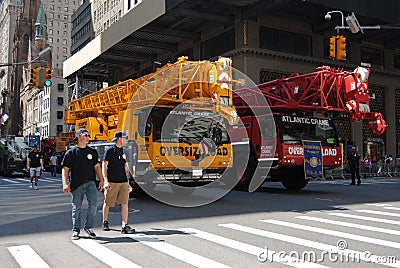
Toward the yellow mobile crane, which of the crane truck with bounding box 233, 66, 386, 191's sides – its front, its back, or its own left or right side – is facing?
right

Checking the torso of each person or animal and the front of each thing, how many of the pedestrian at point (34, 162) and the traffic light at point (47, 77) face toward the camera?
2

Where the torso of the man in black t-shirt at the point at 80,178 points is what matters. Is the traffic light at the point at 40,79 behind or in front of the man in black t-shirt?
behind

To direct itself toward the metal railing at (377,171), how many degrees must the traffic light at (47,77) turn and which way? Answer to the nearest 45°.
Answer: approximately 90° to its left

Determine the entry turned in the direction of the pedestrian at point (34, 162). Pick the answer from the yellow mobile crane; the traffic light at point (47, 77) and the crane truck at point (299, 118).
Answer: the traffic light

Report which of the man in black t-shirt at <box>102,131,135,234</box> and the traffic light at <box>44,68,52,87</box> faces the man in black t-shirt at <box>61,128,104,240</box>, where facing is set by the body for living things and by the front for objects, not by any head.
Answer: the traffic light

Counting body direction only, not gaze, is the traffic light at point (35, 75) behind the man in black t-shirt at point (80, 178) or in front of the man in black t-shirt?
behind

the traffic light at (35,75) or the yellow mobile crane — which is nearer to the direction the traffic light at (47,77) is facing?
the yellow mobile crane
